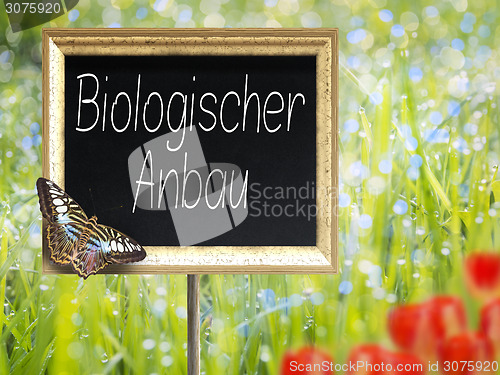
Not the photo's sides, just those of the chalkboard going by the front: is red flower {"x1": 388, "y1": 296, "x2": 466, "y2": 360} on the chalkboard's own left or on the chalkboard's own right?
on the chalkboard's own left

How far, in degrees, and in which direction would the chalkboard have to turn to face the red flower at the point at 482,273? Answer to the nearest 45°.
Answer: approximately 90° to its left

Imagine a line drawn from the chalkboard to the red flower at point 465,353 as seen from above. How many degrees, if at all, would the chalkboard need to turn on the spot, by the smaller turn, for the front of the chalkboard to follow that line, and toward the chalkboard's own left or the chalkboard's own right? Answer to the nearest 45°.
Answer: approximately 90° to the chalkboard's own left

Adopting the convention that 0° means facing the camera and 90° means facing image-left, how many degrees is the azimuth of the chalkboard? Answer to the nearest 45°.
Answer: approximately 0°
